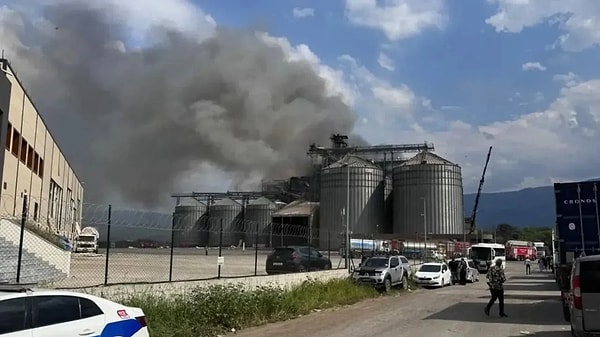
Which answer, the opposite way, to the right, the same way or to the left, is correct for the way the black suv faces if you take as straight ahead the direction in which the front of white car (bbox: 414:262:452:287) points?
the opposite way

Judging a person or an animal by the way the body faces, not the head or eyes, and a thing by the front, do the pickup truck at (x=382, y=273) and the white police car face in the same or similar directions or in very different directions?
same or similar directions

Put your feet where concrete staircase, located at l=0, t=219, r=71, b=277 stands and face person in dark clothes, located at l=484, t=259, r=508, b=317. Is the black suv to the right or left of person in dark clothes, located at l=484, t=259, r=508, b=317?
left

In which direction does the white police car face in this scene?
to the viewer's left

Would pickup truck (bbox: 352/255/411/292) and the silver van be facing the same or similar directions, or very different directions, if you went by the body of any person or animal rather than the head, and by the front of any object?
very different directions

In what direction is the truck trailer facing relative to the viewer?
away from the camera

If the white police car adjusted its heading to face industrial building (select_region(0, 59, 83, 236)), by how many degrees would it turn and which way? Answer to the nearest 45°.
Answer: approximately 90° to its right

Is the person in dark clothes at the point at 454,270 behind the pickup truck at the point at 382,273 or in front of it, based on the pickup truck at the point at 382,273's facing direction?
behind

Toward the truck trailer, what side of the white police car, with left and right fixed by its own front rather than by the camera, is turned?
back

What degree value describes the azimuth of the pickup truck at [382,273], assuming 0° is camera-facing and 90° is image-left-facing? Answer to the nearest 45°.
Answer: approximately 45°

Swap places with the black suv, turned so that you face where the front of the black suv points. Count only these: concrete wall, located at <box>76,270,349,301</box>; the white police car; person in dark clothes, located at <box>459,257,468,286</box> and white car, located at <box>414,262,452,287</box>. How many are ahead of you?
2

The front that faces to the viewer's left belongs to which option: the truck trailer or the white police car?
the white police car

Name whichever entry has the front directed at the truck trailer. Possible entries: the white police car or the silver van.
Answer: the silver van

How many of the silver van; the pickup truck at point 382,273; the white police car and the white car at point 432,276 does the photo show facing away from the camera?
1

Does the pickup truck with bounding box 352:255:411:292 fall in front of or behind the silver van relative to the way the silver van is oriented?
in front

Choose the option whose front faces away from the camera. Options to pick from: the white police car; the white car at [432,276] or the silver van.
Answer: the silver van

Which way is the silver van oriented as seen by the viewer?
away from the camera

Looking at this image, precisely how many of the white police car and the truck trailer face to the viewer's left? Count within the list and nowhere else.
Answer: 1
